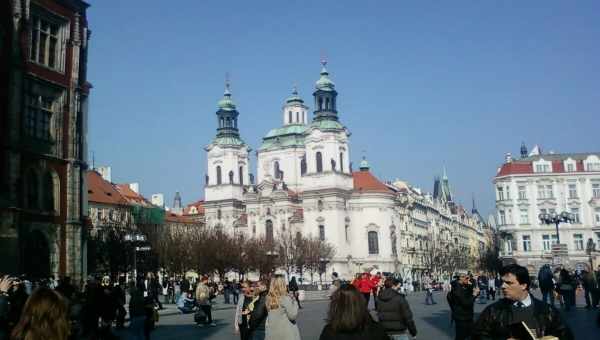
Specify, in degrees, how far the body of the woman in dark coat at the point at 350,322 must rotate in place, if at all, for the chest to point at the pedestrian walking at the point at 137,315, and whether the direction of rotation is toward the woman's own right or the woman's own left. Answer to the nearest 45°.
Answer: approximately 45° to the woman's own left

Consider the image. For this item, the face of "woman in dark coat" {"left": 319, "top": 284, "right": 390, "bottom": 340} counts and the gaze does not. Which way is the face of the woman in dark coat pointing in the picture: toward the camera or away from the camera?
away from the camera

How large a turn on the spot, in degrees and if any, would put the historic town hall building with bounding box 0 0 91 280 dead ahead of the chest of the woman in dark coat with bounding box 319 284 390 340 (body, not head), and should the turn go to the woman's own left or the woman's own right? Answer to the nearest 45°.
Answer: approximately 45° to the woman's own left

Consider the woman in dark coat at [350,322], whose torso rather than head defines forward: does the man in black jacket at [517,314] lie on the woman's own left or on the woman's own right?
on the woman's own right

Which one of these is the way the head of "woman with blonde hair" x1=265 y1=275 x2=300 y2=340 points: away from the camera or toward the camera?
away from the camera

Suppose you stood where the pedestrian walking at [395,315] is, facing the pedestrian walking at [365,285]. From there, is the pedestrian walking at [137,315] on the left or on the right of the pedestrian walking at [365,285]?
left

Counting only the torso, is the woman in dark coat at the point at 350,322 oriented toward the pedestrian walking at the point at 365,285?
yes

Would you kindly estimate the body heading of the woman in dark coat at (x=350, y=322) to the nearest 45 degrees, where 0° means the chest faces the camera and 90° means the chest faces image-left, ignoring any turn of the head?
approximately 180°
